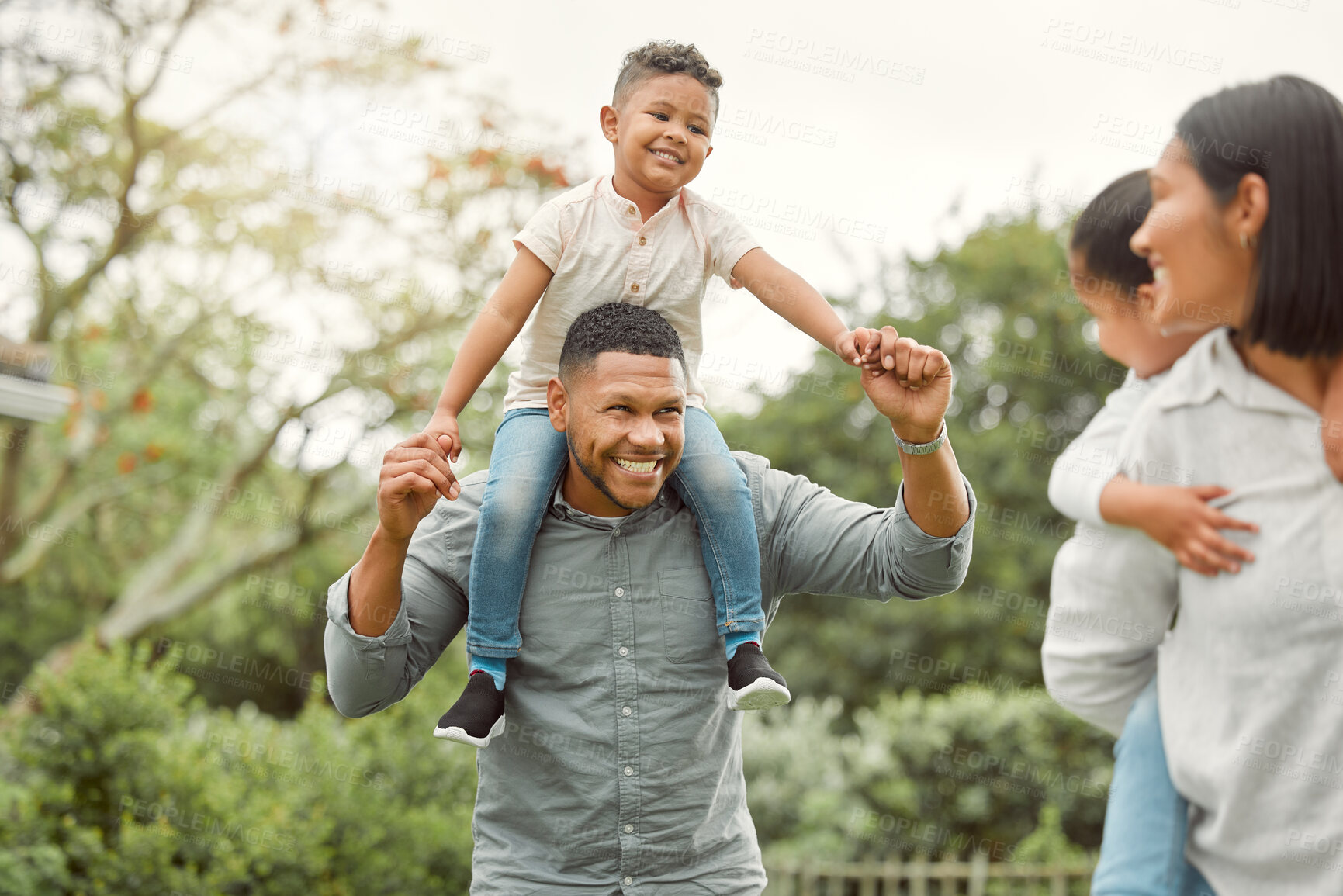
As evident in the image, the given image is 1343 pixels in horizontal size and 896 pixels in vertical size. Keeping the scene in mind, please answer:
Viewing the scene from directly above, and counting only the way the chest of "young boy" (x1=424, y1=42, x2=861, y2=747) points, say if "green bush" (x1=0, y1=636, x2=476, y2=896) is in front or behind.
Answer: behind

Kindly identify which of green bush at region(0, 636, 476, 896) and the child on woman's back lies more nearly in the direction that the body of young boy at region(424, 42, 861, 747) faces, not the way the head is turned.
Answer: the child on woman's back

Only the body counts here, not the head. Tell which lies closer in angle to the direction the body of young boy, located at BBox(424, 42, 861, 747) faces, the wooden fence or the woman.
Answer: the woman

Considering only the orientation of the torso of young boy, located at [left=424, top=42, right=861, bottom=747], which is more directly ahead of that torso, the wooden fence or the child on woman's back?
the child on woman's back

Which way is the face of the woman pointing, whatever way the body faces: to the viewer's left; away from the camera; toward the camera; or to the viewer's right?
to the viewer's left

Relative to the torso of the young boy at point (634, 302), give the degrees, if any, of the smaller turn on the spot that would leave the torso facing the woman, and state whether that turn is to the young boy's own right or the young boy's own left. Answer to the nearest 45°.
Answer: approximately 45° to the young boy's own left

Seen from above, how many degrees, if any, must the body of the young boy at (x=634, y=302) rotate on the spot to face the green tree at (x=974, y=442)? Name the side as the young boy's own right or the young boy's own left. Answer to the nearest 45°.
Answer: approximately 180°

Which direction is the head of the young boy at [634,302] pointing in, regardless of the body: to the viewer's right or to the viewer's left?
to the viewer's right

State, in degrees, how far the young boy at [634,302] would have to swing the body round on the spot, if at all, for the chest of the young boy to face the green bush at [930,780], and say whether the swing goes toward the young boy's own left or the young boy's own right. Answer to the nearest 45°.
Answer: approximately 180°

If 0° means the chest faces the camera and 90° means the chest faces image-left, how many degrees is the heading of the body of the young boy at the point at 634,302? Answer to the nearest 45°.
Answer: approximately 0°

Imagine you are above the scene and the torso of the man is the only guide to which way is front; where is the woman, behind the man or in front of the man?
in front

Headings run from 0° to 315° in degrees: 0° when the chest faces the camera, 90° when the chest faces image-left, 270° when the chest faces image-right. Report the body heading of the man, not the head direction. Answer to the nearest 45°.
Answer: approximately 0°

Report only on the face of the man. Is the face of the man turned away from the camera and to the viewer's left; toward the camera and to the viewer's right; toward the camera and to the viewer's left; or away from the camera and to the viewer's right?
toward the camera and to the viewer's right
